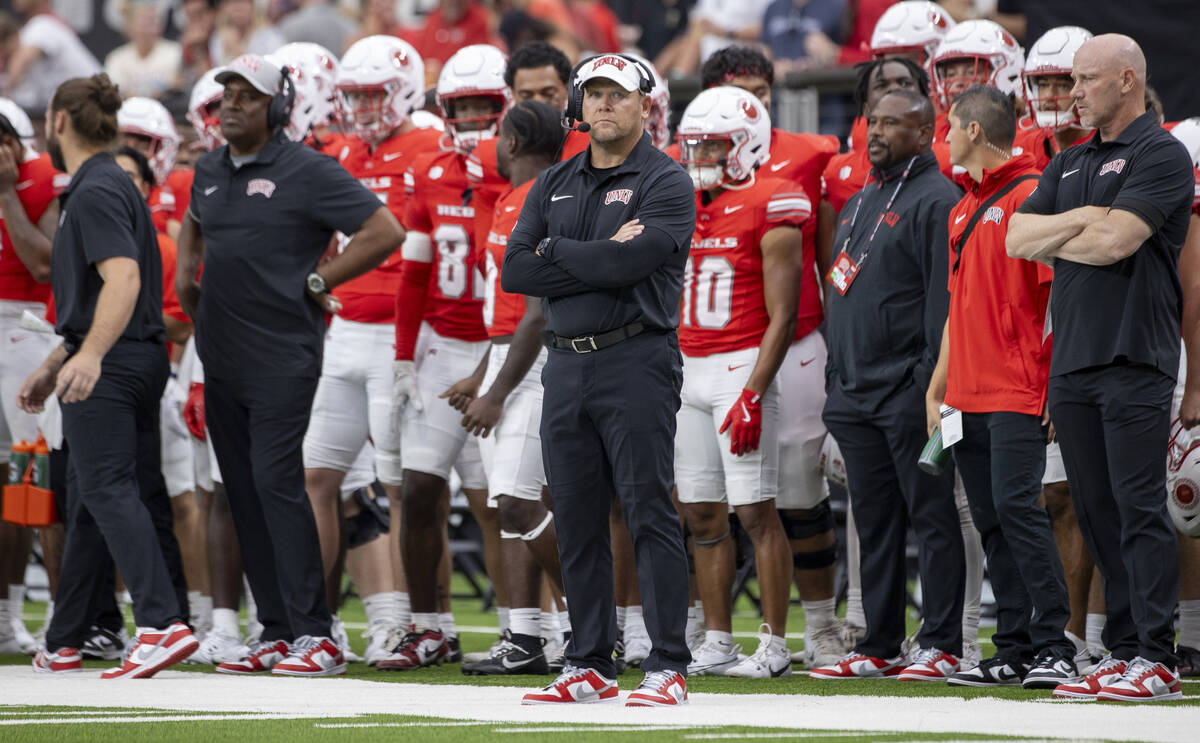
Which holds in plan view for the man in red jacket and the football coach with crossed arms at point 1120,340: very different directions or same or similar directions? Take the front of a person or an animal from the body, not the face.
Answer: same or similar directions

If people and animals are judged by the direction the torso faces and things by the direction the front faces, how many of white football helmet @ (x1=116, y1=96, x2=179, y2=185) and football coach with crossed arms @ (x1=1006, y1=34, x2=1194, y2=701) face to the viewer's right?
0

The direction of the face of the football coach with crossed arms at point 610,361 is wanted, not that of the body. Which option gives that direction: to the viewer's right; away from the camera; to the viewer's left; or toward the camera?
toward the camera

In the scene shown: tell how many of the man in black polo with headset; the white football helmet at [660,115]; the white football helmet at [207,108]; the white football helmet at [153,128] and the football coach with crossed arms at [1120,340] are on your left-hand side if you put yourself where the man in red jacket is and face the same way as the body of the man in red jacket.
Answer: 1

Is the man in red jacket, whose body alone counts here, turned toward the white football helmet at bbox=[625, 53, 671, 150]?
no

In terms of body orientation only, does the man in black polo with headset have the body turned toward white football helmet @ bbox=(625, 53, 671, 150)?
no

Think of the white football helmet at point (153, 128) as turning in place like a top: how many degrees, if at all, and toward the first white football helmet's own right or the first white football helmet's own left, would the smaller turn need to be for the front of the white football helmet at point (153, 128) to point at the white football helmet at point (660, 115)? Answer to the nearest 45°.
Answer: approximately 90° to the first white football helmet's own left

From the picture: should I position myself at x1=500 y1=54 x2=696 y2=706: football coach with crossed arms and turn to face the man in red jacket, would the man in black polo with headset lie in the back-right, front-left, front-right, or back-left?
back-left

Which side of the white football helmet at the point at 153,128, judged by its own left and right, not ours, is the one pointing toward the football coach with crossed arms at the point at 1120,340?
left

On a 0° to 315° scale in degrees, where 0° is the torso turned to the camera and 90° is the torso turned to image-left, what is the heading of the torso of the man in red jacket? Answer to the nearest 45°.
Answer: approximately 45°

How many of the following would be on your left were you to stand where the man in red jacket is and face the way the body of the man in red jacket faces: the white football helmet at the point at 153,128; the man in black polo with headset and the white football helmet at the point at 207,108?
0

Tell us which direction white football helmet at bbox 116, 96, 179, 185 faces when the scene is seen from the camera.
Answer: facing the viewer and to the left of the viewer

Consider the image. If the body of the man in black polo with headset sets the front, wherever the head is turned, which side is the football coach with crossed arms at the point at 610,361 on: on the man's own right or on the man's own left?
on the man's own left

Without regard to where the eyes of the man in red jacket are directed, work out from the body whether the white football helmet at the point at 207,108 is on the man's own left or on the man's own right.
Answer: on the man's own right

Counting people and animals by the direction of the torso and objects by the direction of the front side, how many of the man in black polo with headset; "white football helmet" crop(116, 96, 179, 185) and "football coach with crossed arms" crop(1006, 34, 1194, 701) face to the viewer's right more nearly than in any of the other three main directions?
0

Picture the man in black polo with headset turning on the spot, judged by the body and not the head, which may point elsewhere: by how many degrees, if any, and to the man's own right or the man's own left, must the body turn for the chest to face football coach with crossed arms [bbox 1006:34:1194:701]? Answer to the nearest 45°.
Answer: approximately 90° to the man's own left
